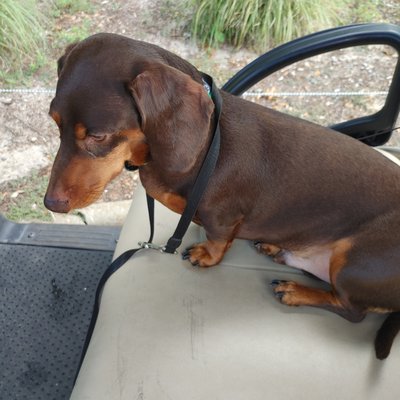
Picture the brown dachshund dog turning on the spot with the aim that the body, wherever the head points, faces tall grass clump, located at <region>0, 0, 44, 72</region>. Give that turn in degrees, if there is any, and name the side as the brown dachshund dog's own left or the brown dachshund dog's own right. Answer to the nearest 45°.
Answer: approximately 45° to the brown dachshund dog's own right

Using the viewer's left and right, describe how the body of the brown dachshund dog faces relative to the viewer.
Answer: facing to the left of the viewer
